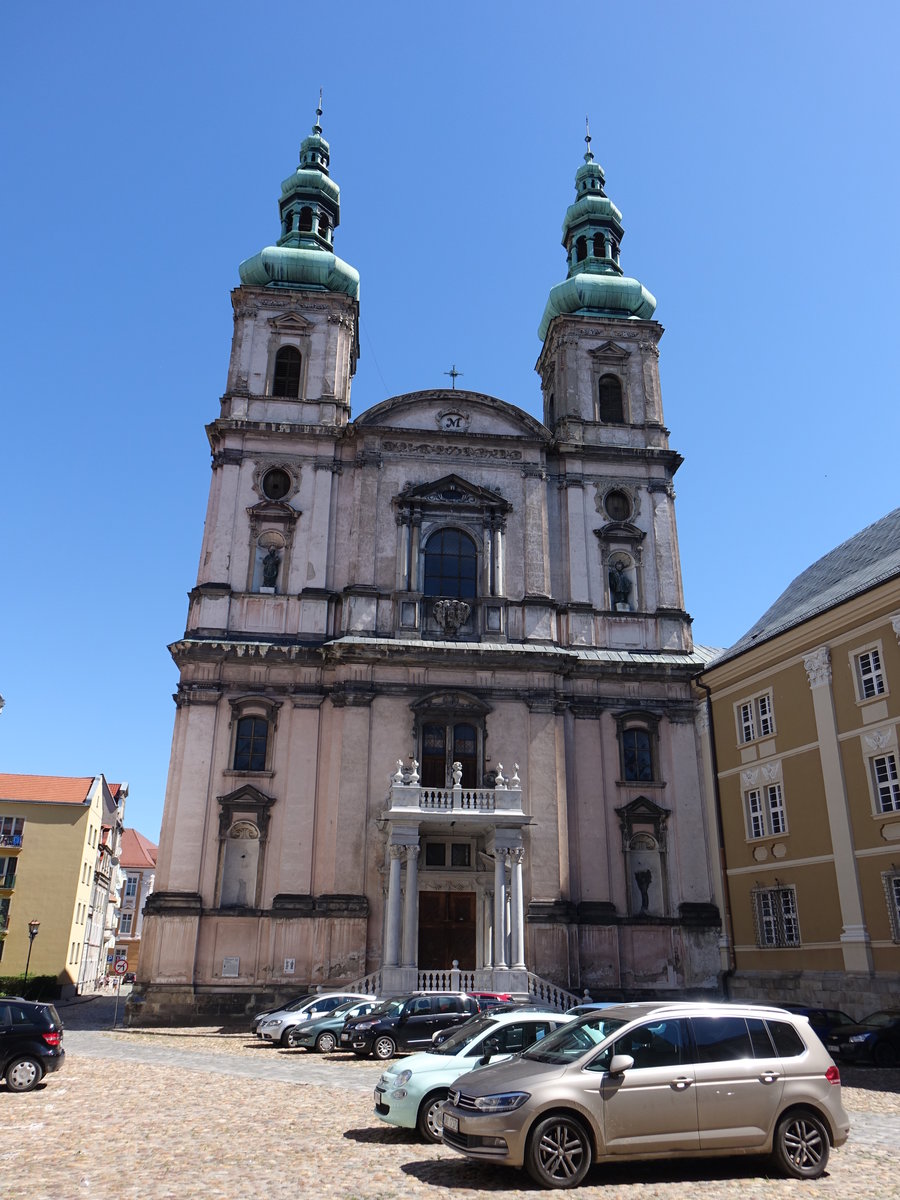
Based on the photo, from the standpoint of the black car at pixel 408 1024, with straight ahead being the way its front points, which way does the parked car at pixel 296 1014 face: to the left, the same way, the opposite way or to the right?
the same way

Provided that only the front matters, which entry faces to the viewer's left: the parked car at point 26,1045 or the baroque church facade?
the parked car

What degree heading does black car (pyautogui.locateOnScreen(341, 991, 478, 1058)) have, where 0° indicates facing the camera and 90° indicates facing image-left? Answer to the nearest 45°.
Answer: approximately 45°

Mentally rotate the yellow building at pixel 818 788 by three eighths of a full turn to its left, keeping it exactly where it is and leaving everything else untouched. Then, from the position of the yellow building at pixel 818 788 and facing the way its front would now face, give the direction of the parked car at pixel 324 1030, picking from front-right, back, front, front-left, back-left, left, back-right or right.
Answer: back-right

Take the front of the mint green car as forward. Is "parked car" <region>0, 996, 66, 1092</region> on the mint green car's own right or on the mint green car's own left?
on the mint green car's own right

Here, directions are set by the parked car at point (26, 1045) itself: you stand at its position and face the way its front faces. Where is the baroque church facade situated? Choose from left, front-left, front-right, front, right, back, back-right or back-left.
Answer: back-right

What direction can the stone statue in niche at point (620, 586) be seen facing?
toward the camera

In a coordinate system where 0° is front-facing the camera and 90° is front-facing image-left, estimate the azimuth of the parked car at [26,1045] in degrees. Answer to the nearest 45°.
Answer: approximately 90°

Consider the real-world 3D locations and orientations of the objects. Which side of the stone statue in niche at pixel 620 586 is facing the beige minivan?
front

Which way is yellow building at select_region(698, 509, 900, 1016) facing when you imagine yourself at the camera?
facing the viewer and to the left of the viewer

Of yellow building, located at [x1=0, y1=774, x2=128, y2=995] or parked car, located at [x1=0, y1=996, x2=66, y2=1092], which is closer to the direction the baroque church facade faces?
the parked car

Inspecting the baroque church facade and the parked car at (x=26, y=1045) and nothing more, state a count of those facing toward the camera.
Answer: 1

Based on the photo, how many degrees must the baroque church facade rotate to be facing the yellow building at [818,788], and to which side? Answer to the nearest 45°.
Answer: approximately 45° to its left

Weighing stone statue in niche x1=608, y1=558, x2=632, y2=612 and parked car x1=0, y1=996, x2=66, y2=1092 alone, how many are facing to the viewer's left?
1

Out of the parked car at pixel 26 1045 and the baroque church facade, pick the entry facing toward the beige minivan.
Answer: the baroque church facade

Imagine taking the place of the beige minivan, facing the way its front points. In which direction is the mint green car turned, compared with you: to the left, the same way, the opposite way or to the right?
the same way

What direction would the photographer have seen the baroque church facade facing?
facing the viewer

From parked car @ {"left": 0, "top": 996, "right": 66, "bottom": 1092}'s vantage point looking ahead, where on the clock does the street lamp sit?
The street lamp is roughly at 3 o'clock from the parked car.

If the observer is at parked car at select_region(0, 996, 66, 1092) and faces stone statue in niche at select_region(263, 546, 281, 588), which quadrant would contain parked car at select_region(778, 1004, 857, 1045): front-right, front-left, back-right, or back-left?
front-right
